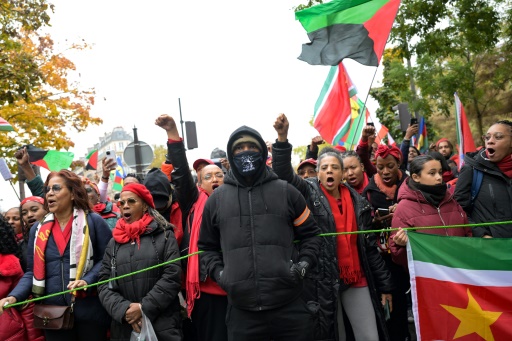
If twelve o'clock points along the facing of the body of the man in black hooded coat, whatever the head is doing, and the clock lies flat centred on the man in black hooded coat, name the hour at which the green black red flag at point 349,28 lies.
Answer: The green black red flag is roughly at 7 o'clock from the man in black hooded coat.

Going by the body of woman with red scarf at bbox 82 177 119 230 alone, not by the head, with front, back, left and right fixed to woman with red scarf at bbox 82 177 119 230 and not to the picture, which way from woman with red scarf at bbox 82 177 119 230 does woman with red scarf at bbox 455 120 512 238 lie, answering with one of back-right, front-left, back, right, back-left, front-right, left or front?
left

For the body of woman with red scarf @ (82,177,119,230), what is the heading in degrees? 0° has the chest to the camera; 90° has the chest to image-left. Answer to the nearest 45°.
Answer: approximately 45°

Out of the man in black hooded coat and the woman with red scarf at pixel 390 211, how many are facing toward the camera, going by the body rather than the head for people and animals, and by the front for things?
2

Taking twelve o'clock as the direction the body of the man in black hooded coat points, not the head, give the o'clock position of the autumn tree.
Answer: The autumn tree is roughly at 5 o'clock from the man in black hooded coat.

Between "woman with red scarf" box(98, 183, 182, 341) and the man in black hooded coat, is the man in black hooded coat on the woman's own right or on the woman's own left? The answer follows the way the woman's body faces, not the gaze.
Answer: on the woman's own left

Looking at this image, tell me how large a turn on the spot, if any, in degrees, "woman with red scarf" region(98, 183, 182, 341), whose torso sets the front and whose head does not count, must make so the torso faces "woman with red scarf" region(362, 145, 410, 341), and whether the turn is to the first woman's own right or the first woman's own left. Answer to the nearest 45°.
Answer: approximately 135° to the first woman's own left
